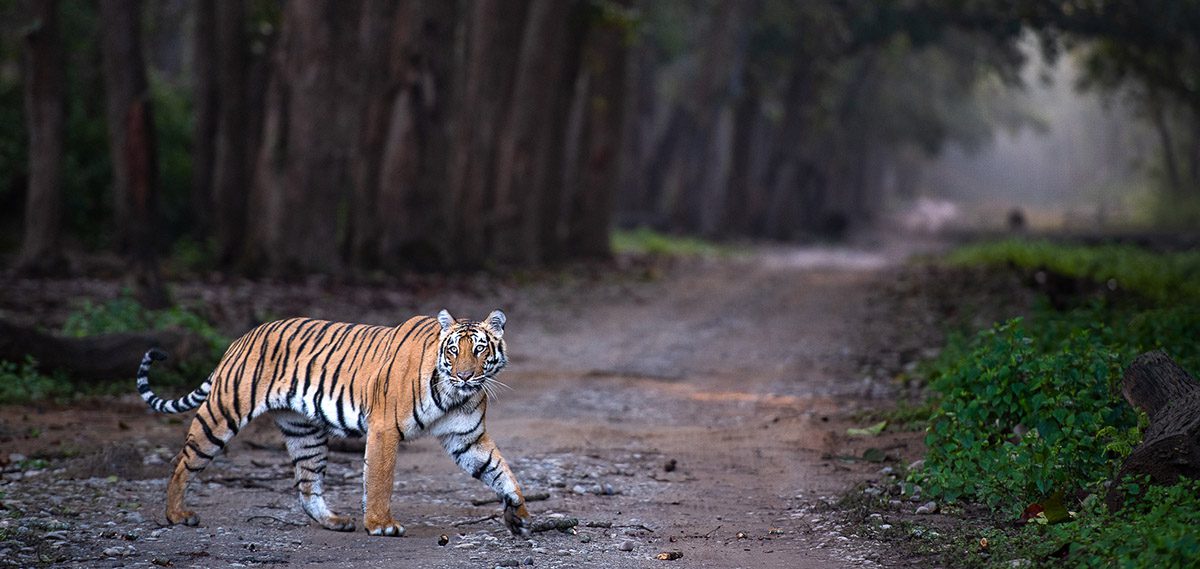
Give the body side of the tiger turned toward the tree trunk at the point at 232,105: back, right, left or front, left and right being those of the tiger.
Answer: left

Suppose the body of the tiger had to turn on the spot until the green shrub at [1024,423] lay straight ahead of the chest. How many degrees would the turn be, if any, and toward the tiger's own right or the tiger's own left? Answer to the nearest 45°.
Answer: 0° — it already faces it

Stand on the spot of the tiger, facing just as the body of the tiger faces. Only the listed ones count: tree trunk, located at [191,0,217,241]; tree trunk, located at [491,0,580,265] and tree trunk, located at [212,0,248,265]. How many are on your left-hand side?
3

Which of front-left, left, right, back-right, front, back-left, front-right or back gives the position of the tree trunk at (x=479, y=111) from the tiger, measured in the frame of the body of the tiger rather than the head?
left

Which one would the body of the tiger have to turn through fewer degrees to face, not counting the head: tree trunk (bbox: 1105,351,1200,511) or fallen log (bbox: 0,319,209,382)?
the tree trunk

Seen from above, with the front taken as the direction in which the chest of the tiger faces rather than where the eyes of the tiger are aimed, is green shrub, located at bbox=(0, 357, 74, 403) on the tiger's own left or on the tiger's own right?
on the tiger's own left

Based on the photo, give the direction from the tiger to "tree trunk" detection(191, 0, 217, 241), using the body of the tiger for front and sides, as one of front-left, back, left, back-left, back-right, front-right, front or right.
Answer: left

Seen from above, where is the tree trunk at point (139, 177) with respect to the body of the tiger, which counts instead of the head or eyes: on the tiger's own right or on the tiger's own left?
on the tiger's own left

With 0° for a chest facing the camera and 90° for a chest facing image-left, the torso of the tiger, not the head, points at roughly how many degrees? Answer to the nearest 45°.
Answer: approximately 270°

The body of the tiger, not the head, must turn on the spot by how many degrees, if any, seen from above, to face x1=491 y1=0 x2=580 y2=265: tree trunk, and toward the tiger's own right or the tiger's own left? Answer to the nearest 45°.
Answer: approximately 90° to the tiger's own left

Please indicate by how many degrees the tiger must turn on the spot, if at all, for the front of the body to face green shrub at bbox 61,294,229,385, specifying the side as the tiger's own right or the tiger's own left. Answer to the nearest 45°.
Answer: approximately 90° to the tiger's own left
